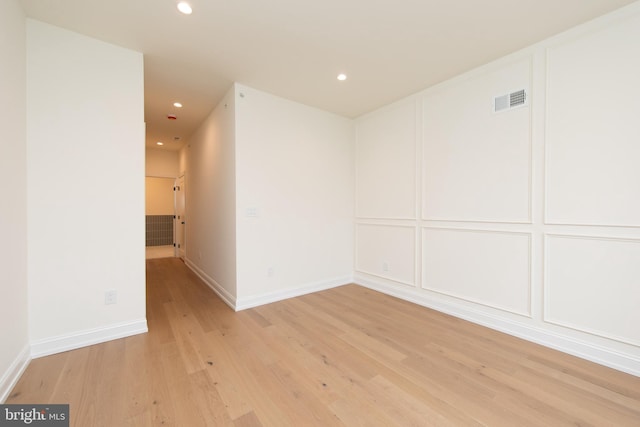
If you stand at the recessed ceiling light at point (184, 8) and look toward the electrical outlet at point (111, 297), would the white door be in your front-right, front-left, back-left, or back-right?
front-right

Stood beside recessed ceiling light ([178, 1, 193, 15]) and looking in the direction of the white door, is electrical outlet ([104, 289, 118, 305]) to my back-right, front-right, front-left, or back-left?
front-left

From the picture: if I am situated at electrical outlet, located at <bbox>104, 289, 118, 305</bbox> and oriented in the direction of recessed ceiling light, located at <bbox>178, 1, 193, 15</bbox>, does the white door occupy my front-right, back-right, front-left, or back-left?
back-left

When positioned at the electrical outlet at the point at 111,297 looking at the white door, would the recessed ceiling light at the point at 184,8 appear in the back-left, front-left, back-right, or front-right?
back-right

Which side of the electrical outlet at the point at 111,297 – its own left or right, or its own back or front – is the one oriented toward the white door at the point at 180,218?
back

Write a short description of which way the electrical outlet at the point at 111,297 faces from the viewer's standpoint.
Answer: facing the viewer
